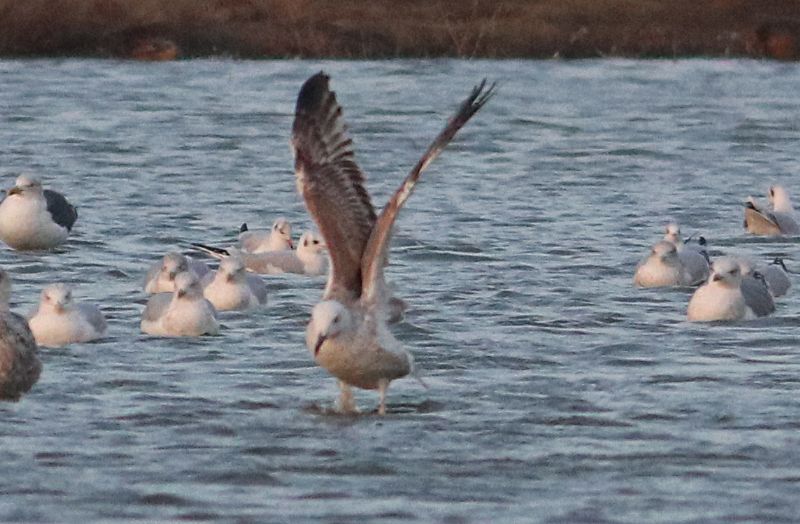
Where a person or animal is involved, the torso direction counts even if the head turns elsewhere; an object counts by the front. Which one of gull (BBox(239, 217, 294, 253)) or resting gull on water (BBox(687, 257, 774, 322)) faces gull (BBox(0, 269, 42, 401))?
the resting gull on water

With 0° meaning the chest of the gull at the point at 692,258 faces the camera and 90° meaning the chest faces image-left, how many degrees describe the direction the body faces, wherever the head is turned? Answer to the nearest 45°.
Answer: approximately 45°

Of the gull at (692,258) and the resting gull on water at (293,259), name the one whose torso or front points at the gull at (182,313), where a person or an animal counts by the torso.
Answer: the gull at (692,258)

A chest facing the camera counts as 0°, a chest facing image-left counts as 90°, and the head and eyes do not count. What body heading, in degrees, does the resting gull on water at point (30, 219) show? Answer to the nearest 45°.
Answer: approximately 45°

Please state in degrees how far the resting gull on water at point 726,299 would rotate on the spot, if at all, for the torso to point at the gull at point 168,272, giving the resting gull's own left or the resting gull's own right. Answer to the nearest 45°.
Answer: approximately 45° to the resting gull's own right

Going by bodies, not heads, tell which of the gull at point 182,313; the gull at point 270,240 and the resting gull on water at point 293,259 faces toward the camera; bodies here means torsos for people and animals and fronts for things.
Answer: the gull at point 182,313

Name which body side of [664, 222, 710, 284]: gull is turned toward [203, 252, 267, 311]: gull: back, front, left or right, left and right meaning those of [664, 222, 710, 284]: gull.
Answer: front

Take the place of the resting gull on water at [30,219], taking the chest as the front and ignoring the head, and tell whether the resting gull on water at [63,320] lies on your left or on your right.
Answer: on your left

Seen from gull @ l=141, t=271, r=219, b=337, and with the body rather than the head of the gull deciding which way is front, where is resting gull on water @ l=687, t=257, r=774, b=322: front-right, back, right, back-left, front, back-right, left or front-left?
left

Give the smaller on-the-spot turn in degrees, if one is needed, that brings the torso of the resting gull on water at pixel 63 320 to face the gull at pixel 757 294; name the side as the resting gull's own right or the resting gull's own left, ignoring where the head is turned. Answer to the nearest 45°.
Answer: approximately 135° to the resting gull's own left

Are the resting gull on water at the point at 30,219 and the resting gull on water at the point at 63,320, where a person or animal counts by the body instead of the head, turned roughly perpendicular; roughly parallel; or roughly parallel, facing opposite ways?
roughly parallel

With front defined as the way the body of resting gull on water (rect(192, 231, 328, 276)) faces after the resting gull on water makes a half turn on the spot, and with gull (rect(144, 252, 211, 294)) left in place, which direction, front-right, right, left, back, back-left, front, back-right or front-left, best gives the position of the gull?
front-left

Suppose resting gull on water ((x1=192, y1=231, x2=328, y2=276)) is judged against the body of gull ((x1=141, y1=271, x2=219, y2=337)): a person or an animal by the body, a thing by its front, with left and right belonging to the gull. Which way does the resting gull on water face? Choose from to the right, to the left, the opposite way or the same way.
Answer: to the left

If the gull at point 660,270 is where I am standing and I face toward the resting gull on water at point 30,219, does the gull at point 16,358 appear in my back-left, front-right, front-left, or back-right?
front-left

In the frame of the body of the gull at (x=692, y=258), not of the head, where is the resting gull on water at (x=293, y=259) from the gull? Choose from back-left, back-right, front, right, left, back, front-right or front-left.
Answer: front-right

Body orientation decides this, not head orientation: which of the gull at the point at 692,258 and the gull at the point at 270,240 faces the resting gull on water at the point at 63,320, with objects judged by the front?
the gull at the point at 692,258

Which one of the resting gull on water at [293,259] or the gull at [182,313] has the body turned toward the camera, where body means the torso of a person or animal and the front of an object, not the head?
the gull

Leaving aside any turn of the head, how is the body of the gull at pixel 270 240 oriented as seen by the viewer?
to the viewer's right
